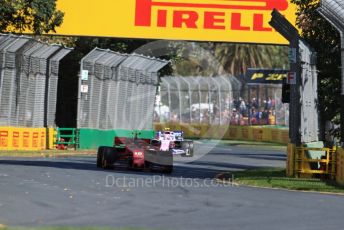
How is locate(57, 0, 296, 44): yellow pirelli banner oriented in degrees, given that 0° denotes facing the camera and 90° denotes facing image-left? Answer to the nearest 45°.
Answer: approximately 0°

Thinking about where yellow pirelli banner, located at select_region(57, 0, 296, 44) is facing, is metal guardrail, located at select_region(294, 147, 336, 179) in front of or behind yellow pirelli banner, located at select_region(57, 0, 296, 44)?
in front
